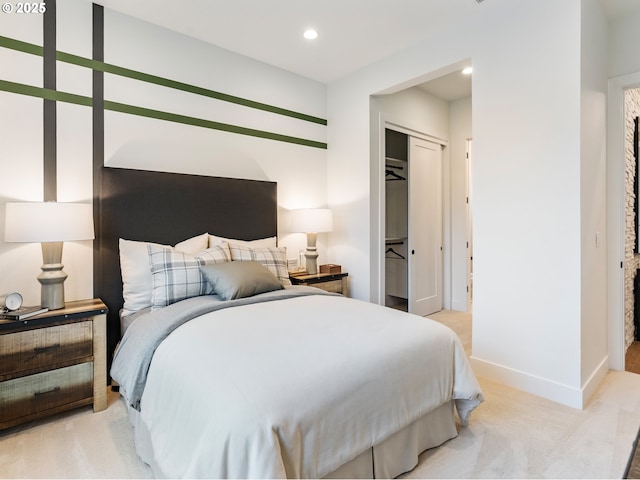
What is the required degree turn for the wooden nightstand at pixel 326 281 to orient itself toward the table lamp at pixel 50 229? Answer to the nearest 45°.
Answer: approximately 90° to its right

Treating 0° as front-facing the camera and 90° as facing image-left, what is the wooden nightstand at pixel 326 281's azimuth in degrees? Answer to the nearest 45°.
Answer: approximately 315°

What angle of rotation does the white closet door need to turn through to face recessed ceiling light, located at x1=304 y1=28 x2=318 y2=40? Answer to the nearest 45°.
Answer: approximately 90° to its right

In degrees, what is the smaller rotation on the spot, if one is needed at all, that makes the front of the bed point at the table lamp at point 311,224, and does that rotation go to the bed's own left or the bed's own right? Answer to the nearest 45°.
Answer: approximately 135° to the bed's own left

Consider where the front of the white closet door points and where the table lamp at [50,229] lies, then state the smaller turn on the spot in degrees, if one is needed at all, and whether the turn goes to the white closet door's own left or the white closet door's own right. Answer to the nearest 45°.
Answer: approximately 90° to the white closet door's own right

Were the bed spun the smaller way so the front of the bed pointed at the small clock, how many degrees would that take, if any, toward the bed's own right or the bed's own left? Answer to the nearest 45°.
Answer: approximately 135° to the bed's own right

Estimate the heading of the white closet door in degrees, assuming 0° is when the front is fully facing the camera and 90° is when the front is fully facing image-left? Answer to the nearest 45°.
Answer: approximately 315°

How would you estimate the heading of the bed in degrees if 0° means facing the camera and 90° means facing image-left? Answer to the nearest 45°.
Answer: approximately 315°
